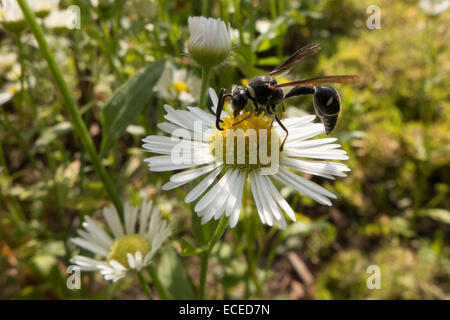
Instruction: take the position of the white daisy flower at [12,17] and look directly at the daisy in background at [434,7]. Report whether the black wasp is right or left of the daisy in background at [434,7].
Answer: right

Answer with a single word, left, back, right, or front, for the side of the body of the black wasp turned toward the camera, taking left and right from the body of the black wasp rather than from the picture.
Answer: left

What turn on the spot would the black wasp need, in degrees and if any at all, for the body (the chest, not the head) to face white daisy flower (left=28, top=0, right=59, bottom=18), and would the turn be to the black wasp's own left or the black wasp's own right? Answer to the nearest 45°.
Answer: approximately 45° to the black wasp's own right

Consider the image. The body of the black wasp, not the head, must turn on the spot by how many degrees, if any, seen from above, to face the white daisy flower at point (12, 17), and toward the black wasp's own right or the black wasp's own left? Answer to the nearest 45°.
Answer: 0° — it already faces it

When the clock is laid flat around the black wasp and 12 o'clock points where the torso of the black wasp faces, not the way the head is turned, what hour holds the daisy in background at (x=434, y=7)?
The daisy in background is roughly at 4 o'clock from the black wasp.
